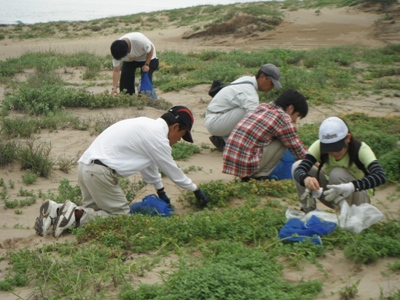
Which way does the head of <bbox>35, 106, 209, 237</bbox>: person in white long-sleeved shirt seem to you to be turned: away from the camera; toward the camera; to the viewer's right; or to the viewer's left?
to the viewer's right

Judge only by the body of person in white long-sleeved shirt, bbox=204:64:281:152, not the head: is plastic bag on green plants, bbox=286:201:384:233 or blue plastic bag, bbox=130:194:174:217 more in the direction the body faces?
the plastic bag on green plants

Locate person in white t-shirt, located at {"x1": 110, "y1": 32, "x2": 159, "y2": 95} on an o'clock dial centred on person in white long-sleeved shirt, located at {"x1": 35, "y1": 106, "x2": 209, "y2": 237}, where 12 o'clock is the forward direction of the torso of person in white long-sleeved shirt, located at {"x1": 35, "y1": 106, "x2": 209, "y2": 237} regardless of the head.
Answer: person in white t-shirt, located at {"x1": 110, "y1": 32, "x2": 159, "y2": 95} is roughly at 9 o'clock from person in white long-sleeved shirt, located at {"x1": 35, "y1": 106, "x2": 209, "y2": 237}.

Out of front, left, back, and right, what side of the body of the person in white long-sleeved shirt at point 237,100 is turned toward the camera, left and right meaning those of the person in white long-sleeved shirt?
right

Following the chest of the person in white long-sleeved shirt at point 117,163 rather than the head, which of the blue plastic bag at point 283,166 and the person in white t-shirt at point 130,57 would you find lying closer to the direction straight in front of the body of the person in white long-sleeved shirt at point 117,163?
the blue plastic bag

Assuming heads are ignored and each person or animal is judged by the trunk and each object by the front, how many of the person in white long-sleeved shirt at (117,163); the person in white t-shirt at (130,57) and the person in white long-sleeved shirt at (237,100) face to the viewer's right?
2

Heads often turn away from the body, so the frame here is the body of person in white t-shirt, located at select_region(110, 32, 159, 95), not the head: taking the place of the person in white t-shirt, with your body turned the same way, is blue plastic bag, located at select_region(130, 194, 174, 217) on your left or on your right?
on your left

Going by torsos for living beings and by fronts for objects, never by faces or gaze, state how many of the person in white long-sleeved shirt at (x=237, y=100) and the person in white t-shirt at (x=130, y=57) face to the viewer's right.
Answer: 1

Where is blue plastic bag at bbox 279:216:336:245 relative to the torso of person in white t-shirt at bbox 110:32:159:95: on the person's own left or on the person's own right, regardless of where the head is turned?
on the person's own left

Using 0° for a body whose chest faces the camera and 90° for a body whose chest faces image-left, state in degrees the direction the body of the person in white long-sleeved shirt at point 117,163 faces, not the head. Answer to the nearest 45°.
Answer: approximately 270°
